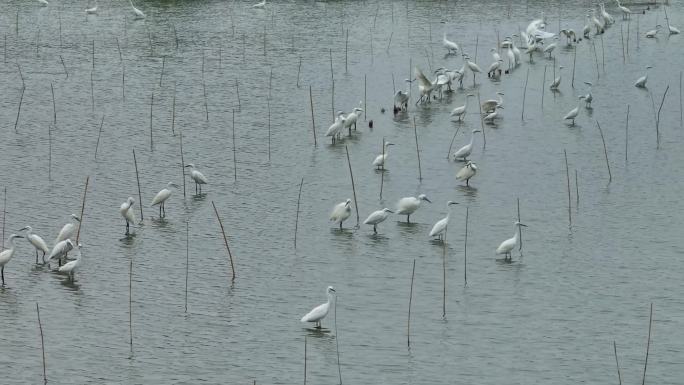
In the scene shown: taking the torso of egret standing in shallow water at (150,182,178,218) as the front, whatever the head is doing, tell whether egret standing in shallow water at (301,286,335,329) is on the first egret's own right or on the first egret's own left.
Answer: on the first egret's own right

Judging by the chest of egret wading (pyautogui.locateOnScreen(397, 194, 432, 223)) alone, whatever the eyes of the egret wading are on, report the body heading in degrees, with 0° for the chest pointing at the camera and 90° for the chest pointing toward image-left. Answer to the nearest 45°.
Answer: approximately 270°

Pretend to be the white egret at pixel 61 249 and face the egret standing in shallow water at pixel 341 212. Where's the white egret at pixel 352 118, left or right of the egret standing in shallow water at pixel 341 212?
left

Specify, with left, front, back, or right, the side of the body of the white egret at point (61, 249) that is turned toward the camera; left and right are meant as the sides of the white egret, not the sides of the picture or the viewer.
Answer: right

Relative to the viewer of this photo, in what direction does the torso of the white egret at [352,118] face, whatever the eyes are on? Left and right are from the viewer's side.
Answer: facing to the right of the viewer

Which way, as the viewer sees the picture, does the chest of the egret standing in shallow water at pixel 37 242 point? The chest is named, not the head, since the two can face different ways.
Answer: to the viewer's left
